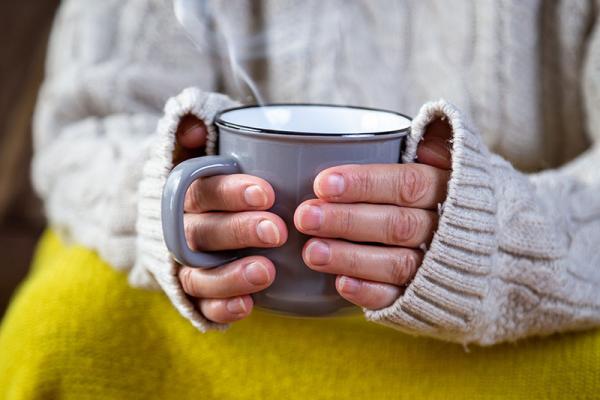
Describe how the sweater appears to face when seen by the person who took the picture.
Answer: facing the viewer
